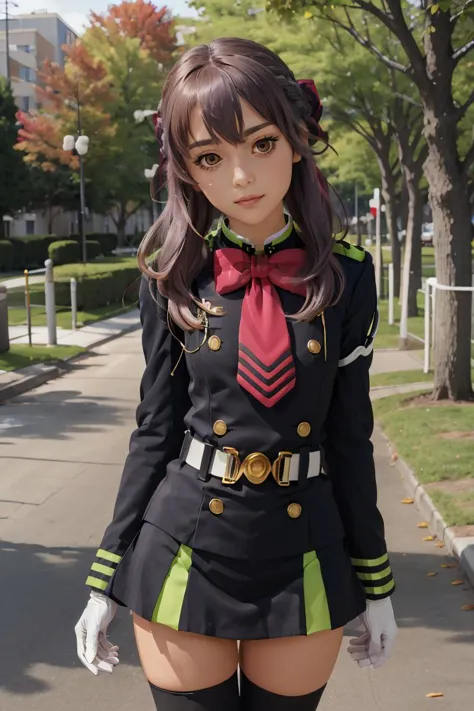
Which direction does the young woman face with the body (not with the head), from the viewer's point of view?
toward the camera

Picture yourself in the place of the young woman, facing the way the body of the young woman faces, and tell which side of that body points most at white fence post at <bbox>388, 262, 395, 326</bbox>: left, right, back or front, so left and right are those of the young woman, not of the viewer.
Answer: back

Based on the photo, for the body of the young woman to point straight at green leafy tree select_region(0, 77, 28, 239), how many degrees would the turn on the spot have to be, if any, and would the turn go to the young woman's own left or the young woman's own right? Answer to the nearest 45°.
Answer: approximately 180°

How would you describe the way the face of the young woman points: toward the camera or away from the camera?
toward the camera

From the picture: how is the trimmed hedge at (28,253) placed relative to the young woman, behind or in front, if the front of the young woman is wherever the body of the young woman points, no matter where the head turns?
behind

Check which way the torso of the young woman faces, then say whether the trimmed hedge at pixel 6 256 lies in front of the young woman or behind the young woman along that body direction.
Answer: behind

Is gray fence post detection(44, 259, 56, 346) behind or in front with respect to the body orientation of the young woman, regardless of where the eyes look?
behind

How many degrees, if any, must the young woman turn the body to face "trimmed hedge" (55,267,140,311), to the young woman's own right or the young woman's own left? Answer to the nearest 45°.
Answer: approximately 180°

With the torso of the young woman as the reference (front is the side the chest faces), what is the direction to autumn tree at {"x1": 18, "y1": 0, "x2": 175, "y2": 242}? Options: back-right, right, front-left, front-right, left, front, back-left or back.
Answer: back

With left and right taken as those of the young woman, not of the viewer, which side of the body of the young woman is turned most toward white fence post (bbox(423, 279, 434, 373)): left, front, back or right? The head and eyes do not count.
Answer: back

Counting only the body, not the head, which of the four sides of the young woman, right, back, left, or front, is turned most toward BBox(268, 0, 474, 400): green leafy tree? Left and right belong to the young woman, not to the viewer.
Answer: back
